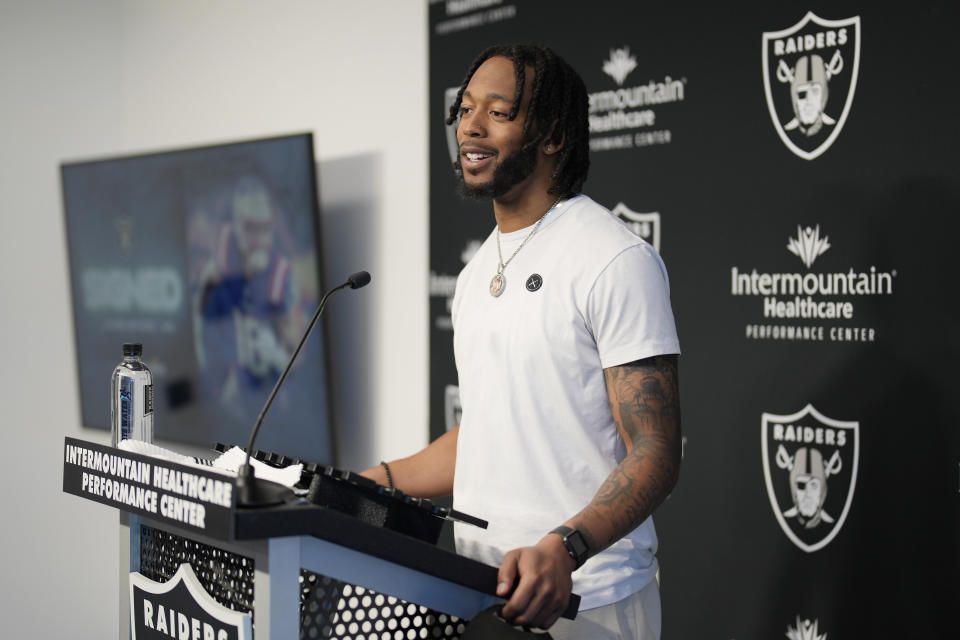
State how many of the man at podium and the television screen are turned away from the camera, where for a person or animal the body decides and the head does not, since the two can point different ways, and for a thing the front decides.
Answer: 0

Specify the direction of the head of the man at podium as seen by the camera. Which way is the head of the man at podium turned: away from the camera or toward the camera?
toward the camera

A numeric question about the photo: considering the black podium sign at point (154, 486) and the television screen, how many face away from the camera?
0

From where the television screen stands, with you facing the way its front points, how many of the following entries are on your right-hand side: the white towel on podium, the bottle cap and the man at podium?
0

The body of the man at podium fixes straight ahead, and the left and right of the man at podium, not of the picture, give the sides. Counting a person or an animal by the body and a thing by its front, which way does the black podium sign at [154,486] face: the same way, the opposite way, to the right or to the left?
the same way

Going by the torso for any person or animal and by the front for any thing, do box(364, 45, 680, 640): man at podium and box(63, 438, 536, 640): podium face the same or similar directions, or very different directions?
same or similar directions

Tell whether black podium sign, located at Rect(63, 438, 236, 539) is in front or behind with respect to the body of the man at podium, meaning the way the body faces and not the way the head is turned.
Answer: in front

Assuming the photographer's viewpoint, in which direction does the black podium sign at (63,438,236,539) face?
facing the viewer and to the left of the viewer

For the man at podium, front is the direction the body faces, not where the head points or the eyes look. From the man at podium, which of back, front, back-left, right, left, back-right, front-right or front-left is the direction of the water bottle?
front-right

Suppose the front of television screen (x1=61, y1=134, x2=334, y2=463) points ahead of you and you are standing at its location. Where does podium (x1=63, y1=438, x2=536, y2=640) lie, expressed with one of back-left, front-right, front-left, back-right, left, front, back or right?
front-left

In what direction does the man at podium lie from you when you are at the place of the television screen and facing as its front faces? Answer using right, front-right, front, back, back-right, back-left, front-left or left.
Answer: front-left
